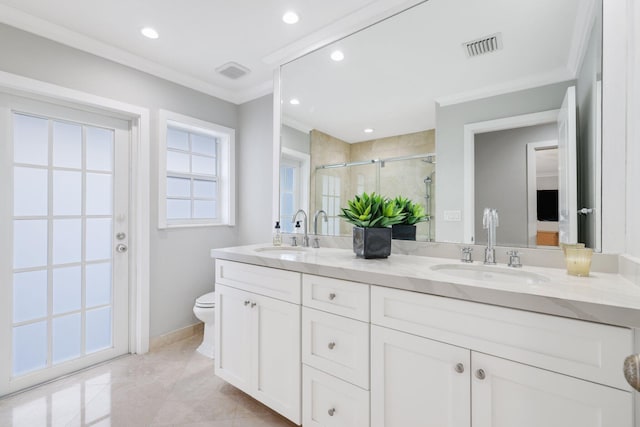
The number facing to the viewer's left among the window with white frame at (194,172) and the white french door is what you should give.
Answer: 0

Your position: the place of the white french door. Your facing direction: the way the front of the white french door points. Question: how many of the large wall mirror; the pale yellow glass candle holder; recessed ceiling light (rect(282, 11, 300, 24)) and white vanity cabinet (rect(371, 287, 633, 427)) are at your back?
0

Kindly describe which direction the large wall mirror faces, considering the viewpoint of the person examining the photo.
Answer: facing the viewer and to the left of the viewer

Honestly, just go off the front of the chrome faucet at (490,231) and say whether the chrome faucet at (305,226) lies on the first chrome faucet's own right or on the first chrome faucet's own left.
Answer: on the first chrome faucet's own right

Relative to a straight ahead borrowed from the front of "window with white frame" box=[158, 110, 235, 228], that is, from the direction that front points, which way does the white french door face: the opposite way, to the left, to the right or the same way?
the same way

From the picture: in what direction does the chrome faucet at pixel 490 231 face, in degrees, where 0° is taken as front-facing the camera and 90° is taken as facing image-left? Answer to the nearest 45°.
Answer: approximately 45°

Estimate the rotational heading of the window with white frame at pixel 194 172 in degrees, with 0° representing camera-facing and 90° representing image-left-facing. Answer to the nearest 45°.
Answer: approximately 315°

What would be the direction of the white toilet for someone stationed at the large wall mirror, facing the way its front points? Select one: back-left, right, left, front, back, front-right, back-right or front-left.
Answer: front-right

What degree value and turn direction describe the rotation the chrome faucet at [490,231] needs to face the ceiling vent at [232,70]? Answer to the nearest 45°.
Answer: approximately 45° to its right

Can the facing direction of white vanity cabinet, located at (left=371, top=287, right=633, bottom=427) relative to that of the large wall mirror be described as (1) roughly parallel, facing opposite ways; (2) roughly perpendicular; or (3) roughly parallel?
roughly parallel

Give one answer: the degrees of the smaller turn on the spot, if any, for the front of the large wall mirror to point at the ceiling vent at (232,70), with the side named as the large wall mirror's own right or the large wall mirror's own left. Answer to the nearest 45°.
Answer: approximately 45° to the large wall mirror's own right

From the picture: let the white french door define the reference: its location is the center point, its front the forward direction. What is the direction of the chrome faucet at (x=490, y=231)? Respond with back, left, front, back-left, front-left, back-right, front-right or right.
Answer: front

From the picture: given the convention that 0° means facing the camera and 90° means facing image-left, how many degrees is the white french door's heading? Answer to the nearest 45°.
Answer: approximately 315°

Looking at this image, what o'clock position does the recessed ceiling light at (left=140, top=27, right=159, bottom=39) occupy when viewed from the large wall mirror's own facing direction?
The recessed ceiling light is roughly at 1 o'clock from the large wall mirror.

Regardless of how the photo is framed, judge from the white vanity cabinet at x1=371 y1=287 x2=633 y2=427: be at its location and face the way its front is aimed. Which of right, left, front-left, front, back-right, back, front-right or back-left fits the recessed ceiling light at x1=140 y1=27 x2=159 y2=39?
front-right

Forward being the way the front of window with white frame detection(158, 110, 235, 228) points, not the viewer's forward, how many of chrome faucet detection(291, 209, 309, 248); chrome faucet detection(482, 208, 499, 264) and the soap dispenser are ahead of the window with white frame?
3
